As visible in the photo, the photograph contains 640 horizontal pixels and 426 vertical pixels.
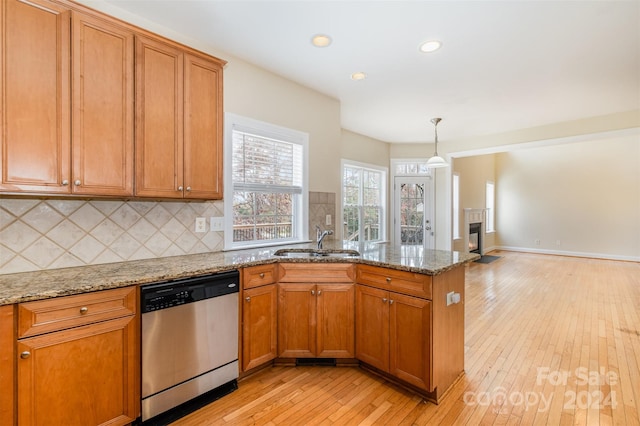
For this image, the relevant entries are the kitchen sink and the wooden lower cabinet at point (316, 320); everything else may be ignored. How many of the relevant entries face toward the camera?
2

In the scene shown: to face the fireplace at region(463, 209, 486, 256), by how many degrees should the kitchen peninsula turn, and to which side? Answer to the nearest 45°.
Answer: approximately 135° to its left

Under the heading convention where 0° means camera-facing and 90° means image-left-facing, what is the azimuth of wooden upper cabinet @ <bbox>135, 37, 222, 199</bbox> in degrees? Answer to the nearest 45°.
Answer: approximately 315°

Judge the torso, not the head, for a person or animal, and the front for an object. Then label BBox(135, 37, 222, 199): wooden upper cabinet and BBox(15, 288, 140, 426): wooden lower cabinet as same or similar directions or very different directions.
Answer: same or similar directions

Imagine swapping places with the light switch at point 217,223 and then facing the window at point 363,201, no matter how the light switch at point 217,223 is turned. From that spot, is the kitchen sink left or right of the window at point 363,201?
right

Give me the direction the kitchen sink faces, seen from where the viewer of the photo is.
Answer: facing the viewer

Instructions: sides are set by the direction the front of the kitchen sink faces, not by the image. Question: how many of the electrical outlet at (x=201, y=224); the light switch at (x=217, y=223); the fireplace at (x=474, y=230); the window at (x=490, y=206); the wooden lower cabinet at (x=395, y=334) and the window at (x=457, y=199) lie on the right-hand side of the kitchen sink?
2

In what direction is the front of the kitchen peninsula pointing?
toward the camera
